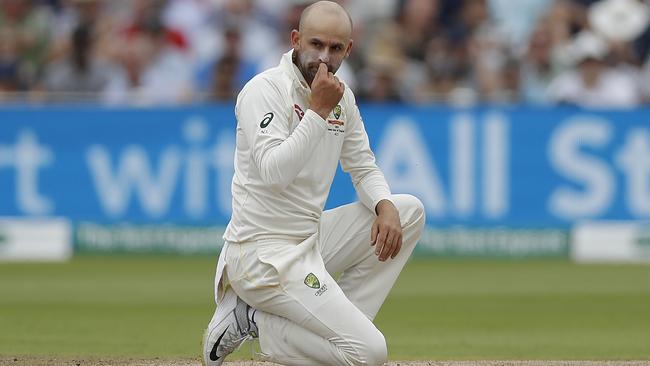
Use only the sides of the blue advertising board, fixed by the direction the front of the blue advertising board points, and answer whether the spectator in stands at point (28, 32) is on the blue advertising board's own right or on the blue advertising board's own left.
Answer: on the blue advertising board's own right

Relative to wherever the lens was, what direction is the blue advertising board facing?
facing the viewer

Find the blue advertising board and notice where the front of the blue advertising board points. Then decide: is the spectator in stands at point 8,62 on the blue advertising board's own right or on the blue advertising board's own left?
on the blue advertising board's own right
